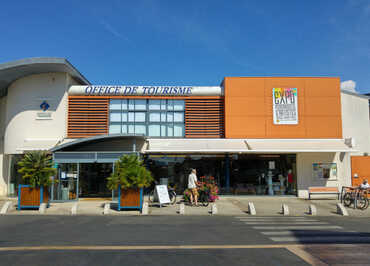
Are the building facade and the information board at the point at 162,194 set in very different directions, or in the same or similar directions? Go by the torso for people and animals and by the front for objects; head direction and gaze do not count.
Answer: same or similar directions

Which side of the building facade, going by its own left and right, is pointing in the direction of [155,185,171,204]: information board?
front

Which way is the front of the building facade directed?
toward the camera

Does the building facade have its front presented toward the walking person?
yes

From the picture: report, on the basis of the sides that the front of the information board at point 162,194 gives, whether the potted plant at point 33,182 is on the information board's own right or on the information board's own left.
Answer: on the information board's own right

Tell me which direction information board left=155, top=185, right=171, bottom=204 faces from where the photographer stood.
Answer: facing the viewer

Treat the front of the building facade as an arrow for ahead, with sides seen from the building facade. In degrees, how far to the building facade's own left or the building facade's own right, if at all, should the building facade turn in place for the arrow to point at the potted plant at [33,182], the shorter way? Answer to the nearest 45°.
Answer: approximately 45° to the building facade's own right

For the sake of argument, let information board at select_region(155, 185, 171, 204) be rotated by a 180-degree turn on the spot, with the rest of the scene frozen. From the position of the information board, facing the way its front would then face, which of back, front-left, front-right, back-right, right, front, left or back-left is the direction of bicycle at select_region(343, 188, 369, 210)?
right

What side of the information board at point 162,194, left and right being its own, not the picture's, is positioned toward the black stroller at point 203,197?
left

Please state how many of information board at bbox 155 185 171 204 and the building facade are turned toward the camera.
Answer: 2

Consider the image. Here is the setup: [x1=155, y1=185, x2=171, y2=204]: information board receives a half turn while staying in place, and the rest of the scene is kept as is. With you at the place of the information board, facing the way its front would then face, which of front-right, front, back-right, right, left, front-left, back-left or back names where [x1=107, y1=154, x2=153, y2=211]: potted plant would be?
back-left

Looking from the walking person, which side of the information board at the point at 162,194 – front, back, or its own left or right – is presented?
left
